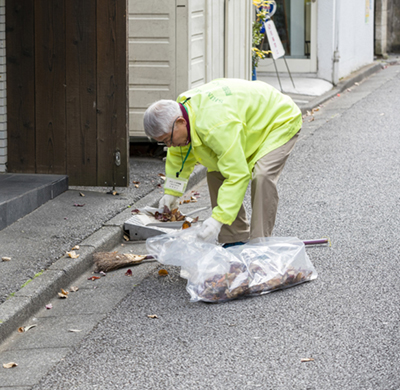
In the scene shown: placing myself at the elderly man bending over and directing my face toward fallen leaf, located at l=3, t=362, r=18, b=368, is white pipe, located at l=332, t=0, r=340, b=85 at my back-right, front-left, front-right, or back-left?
back-right

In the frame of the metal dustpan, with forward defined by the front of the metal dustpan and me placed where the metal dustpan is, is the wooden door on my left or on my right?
on my right

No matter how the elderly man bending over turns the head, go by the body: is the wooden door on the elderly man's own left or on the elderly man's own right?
on the elderly man's own right

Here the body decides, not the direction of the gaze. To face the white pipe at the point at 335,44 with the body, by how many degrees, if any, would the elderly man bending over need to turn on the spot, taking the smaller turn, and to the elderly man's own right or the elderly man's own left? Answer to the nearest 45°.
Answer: approximately 135° to the elderly man's own right

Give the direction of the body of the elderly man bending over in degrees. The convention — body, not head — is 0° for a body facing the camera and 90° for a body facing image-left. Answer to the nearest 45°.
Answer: approximately 45°
